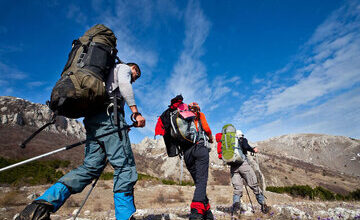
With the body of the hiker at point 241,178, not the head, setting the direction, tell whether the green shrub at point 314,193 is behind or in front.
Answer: in front

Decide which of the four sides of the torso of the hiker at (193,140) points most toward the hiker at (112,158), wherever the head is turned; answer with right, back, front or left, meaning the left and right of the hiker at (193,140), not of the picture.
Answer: back

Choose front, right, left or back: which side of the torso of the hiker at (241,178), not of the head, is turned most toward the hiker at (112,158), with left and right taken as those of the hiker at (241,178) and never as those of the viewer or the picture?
back

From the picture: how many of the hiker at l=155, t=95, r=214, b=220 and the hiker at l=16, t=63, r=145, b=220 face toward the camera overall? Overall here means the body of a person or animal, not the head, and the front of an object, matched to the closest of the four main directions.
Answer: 0

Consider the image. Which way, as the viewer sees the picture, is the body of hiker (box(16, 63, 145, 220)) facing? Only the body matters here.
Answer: to the viewer's right

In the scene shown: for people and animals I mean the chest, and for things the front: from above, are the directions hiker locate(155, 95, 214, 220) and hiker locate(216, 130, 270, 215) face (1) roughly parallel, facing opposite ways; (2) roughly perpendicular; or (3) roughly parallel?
roughly parallel

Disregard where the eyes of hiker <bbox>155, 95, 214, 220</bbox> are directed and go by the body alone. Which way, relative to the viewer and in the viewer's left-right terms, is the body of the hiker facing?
facing away from the viewer and to the right of the viewer

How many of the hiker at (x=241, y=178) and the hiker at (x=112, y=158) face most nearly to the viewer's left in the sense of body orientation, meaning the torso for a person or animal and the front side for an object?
0

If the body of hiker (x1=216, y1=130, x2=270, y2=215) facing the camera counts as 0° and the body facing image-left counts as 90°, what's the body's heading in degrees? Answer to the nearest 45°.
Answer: approximately 225°

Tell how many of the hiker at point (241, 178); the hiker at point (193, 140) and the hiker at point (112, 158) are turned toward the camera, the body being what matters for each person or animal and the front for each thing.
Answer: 0
